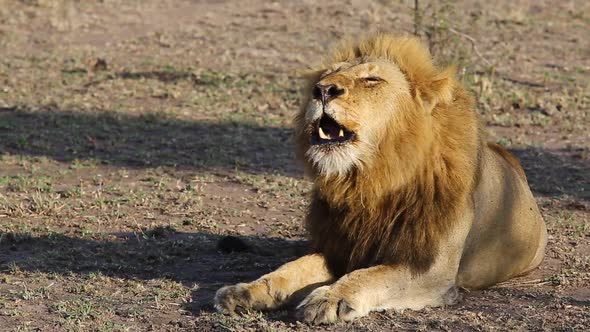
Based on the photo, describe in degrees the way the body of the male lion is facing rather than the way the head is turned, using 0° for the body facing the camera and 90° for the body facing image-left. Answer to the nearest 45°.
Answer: approximately 45°
